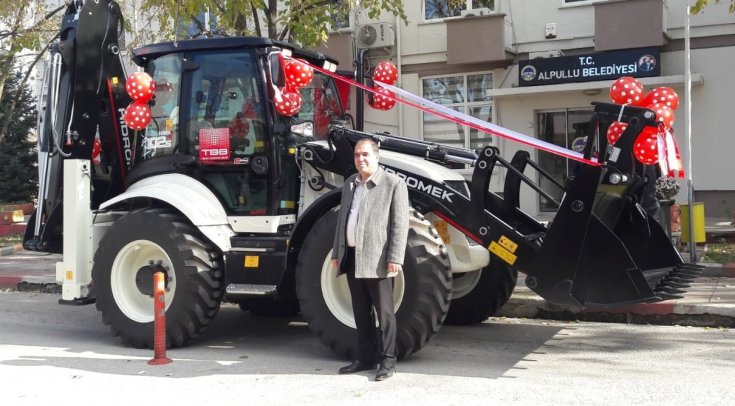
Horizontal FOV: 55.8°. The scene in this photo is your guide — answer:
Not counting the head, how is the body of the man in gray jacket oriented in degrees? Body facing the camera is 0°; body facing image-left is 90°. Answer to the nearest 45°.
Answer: approximately 45°

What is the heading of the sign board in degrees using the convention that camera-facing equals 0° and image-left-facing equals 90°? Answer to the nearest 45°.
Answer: approximately 0°

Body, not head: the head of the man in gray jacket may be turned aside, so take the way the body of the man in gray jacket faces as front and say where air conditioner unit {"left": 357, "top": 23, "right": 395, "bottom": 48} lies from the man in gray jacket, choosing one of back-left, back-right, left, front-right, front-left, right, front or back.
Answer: back-right

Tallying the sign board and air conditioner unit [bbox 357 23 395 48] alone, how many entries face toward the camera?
2

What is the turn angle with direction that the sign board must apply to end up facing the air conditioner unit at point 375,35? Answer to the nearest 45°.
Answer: approximately 90° to its right

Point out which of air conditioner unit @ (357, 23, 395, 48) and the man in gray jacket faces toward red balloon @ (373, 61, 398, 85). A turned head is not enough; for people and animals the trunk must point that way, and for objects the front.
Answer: the air conditioner unit

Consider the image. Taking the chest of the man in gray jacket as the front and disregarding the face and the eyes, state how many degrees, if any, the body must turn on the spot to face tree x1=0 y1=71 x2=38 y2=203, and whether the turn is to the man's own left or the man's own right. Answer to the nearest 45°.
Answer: approximately 90° to the man's own right
